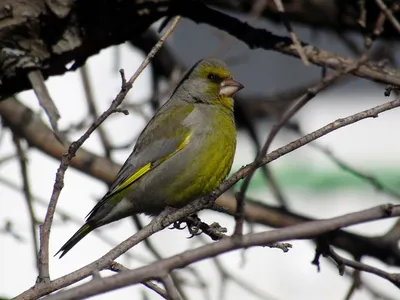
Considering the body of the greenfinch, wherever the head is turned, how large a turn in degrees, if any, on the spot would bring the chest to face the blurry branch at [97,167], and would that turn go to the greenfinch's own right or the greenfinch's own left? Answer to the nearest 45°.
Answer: approximately 135° to the greenfinch's own left

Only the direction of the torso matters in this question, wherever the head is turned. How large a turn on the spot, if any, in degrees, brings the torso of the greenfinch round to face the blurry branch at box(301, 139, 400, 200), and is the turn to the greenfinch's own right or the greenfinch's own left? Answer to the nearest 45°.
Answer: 0° — it already faces it

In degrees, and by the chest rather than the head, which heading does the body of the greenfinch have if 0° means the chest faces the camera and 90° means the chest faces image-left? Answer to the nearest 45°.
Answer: approximately 270°

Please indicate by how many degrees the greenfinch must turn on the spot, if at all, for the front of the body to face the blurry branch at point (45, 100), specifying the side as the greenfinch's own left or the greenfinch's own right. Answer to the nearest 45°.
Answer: approximately 135° to the greenfinch's own right
